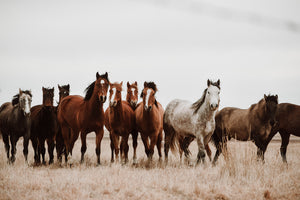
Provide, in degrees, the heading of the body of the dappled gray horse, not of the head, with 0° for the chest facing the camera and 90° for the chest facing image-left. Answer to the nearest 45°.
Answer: approximately 315°

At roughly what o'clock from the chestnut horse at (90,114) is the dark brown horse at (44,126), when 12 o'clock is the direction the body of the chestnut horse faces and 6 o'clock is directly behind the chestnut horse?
The dark brown horse is roughly at 6 o'clock from the chestnut horse.

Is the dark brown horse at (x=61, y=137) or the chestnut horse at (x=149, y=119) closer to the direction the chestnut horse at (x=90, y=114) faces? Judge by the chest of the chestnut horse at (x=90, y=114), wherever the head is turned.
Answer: the chestnut horse

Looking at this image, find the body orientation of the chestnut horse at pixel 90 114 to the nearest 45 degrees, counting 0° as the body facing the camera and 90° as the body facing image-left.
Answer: approximately 315°

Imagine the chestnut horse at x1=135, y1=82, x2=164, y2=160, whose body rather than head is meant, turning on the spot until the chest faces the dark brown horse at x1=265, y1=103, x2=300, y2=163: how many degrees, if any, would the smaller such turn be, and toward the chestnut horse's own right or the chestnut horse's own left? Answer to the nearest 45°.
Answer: approximately 135° to the chestnut horse's own left

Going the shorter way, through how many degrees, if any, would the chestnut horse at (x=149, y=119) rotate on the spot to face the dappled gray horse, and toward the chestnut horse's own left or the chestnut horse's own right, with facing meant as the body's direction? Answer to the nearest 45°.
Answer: approximately 90° to the chestnut horse's own left

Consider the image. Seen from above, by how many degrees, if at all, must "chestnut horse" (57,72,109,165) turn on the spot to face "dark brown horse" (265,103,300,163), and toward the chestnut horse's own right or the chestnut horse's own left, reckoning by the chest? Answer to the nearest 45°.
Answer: approximately 45° to the chestnut horse's own left
